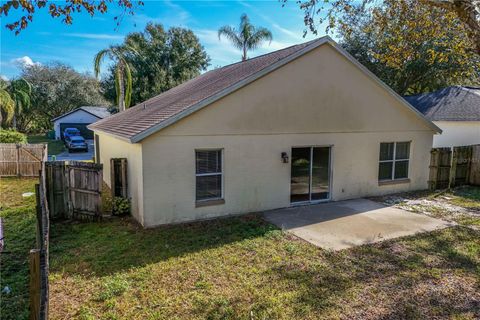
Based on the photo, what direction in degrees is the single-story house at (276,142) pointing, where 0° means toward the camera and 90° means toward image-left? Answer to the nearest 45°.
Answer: approximately 135°

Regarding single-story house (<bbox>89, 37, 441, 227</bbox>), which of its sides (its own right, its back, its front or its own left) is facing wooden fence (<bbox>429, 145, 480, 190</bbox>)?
right

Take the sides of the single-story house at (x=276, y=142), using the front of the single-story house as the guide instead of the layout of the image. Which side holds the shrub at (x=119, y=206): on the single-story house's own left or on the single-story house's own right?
on the single-story house's own left

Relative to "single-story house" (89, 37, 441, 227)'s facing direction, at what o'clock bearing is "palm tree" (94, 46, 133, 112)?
The palm tree is roughly at 12 o'clock from the single-story house.

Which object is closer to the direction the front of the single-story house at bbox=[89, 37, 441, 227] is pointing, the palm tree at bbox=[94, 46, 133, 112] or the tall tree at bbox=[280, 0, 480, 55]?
the palm tree

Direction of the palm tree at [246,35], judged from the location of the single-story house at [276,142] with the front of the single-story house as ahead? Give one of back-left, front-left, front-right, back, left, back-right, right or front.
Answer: front-right

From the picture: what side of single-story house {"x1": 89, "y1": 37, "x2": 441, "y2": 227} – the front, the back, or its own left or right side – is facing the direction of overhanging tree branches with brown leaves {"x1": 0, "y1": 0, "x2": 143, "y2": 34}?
back

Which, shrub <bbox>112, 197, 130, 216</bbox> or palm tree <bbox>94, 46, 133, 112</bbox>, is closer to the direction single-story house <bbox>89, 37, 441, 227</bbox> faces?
the palm tree

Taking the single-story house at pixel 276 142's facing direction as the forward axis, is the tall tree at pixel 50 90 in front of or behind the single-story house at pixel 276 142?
in front

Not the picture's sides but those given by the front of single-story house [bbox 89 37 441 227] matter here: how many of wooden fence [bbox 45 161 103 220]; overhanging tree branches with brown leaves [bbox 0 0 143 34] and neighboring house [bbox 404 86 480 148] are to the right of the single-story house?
1
